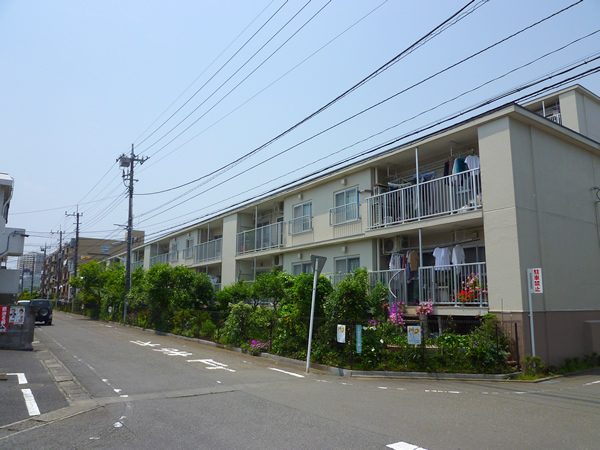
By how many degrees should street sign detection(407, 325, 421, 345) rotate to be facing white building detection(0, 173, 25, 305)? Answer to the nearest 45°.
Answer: approximately 90° to its right

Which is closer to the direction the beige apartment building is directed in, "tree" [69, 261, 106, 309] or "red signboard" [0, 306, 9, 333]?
the red signboard

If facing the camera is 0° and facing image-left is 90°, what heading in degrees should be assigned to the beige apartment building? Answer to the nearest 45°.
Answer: approximately 45°

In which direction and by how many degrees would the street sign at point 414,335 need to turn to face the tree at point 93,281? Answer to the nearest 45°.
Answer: approximately 135° to its right

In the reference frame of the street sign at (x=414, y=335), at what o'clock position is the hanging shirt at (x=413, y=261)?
The hanging shirt is roughly at 6 o'clock from the street sign.

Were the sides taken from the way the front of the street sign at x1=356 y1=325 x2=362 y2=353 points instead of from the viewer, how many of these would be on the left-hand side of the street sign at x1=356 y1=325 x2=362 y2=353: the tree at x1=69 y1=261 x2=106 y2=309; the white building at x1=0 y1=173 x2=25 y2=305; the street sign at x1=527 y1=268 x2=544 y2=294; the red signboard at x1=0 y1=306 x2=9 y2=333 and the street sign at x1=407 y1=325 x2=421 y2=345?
2

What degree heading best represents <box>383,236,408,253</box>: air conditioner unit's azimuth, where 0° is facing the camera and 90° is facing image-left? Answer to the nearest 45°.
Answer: approximately 45°

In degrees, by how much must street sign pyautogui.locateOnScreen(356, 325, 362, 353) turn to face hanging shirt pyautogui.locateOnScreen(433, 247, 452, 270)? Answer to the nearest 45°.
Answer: approximately 135° to its left

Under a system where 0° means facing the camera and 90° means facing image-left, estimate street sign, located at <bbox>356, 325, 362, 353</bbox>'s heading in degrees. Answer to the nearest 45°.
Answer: approximately 0°

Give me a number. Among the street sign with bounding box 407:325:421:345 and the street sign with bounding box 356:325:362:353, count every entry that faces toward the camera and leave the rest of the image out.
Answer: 2

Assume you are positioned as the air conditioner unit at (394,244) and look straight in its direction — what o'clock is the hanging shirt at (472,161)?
The hanging shirt is roughly at 9 o'clock from the air conditioner unit.
